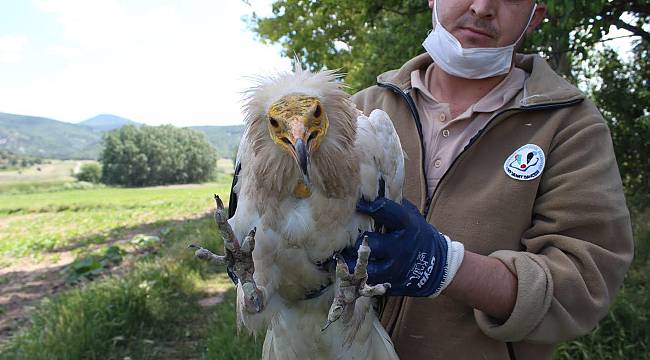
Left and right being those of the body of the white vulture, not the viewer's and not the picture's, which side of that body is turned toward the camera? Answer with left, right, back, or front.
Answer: front

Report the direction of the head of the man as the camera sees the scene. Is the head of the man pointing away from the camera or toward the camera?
toward the camera

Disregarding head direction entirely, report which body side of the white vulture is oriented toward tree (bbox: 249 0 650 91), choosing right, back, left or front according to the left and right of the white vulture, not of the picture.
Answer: back
